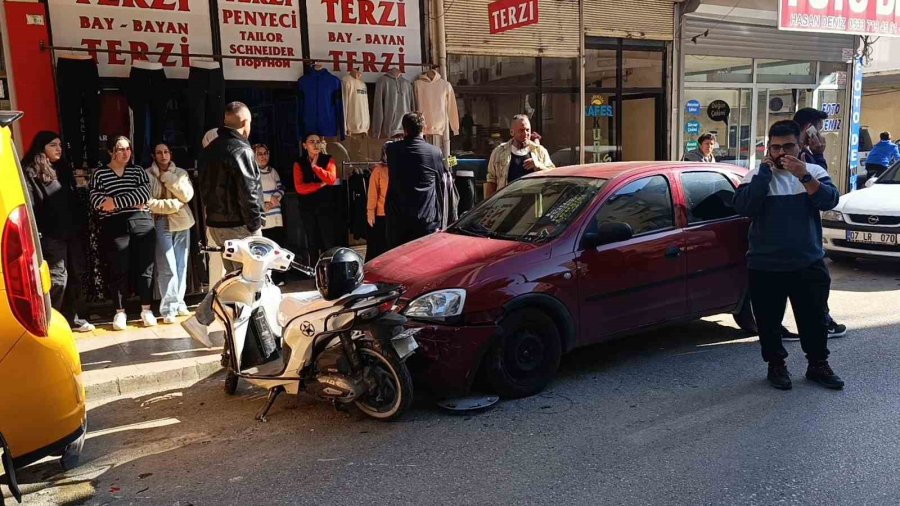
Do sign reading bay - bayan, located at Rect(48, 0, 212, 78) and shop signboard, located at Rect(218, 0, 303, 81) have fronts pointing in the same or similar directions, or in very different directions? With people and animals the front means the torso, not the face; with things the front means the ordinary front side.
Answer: same or similar directions

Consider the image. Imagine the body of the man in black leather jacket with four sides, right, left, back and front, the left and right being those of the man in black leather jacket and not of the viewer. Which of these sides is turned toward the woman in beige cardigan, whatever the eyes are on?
left

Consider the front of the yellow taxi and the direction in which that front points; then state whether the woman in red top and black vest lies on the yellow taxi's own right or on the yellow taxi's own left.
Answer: on the yellow taxi's own right

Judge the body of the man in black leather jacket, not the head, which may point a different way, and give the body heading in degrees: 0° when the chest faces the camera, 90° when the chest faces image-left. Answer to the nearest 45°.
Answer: approximately 225°

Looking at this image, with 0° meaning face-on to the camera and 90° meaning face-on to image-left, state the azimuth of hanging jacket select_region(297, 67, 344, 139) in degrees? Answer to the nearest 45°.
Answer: approximately 0°

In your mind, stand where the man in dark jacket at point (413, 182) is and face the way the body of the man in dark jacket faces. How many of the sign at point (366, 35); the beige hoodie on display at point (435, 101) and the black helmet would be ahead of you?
2

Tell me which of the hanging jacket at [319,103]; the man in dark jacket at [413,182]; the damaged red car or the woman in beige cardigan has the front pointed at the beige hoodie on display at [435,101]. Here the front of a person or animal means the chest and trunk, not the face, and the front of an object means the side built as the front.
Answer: the man in dark jacket

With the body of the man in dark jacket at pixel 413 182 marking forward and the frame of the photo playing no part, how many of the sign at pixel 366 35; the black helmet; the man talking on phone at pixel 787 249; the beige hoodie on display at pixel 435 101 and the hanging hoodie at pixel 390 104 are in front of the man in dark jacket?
3

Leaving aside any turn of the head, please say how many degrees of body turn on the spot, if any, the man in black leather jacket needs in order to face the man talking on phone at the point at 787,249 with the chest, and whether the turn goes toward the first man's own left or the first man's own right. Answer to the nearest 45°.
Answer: approximately 90° to the first man's own right

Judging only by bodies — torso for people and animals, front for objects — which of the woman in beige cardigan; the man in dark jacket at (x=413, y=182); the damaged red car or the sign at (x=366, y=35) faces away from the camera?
the man in dark jacket

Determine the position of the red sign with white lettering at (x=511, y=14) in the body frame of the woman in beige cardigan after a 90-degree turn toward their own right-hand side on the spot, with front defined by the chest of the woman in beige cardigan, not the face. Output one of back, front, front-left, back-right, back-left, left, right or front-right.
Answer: back-right

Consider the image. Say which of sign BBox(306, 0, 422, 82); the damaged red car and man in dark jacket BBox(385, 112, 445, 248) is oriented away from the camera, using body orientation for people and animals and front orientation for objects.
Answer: the man in dark jacket

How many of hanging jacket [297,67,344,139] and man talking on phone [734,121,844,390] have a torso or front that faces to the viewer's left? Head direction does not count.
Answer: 0

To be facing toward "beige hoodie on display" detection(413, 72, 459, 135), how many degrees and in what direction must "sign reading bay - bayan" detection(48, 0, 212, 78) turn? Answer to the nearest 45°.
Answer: approximately 90° to its left

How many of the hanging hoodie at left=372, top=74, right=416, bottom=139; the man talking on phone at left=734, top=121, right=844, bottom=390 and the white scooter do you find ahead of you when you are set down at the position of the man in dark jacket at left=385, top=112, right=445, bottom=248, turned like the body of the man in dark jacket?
1

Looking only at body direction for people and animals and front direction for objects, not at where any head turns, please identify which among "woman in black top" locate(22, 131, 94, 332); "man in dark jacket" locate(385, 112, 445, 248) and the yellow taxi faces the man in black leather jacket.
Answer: the woman in black top

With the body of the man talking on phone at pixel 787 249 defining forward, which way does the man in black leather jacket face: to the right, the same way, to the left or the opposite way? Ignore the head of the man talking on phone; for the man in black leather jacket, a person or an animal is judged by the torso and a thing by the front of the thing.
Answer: the opposite way

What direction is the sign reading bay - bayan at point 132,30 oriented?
toward the camera

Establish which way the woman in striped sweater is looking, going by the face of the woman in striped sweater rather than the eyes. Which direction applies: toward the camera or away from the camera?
toward the camera

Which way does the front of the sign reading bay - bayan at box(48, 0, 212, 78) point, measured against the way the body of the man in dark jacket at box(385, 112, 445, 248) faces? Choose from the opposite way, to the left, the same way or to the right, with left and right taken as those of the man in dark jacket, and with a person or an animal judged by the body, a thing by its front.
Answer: the opposite way
